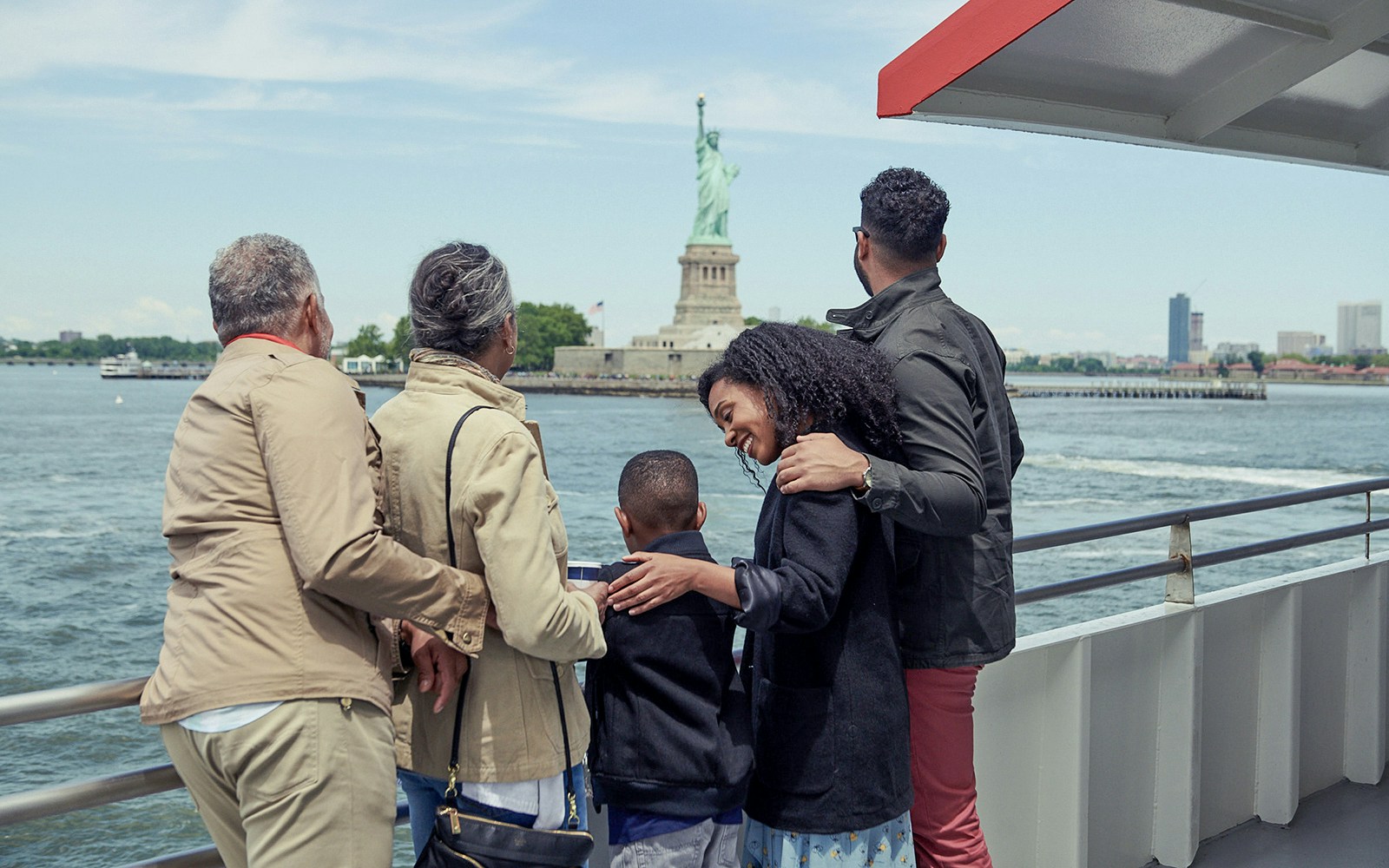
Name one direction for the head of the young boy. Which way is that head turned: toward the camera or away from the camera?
away from the camera

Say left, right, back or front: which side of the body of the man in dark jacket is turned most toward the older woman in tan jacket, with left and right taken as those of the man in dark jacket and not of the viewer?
left

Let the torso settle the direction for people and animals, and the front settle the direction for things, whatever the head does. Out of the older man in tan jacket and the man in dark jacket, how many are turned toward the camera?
0

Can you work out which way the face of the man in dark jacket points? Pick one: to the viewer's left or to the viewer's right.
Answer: to the viewer's left

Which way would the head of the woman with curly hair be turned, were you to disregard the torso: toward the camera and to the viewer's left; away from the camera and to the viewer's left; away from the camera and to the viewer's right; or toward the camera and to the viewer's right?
toward the camera and to the viewer's left

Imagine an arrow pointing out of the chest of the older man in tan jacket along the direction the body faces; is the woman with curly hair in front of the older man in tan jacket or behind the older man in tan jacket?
in front

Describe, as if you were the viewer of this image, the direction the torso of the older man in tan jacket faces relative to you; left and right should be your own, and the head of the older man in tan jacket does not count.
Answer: facing away from the viewer and to the right of the viewer

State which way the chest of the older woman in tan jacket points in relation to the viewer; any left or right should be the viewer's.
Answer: facing away from the viewer and to the right of the viewer

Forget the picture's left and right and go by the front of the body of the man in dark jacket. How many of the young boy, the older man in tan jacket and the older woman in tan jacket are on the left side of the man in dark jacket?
3
